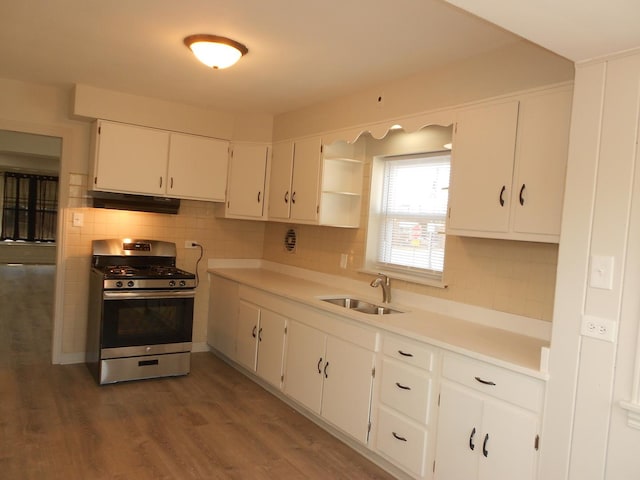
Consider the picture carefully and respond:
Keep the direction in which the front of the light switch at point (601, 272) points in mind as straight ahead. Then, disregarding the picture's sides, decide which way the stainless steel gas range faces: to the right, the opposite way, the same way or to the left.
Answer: to the left

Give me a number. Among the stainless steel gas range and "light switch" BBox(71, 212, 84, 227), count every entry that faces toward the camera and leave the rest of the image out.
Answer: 2

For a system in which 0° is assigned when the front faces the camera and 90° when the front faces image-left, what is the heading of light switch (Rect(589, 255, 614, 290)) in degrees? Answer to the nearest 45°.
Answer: approximately 45°

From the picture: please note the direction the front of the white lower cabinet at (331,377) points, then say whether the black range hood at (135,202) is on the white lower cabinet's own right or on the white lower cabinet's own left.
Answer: on the white lower cabinet's own right

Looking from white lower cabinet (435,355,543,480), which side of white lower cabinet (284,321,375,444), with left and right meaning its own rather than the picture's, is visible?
left

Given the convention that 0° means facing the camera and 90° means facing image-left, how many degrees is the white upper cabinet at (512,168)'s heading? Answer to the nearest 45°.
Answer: approximately 45°

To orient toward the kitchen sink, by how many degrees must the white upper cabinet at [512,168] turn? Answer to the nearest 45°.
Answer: approximately 90° to its right

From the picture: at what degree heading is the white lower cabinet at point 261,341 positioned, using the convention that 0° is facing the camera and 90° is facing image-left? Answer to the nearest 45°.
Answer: approximately 45°

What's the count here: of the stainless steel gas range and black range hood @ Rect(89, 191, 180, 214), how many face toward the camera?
2

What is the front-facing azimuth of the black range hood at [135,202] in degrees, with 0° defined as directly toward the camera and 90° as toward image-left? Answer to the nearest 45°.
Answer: approximately 0°
